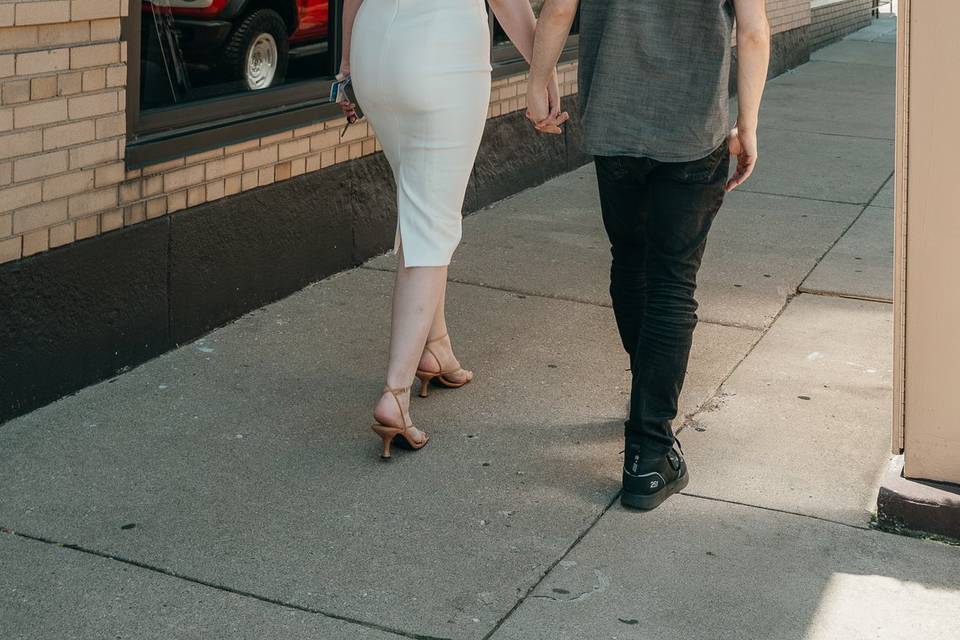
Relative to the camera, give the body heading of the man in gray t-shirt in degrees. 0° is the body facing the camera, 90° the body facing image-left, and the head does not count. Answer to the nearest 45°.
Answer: approximately 180°

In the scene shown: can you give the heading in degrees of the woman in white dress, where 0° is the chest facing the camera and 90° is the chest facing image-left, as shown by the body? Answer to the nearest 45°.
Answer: approximately 225°
